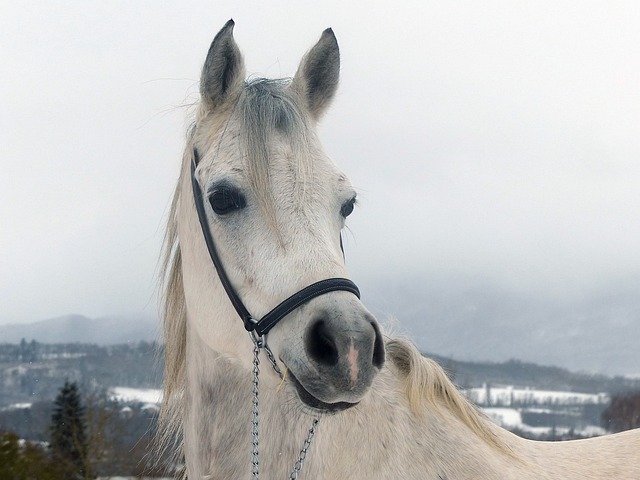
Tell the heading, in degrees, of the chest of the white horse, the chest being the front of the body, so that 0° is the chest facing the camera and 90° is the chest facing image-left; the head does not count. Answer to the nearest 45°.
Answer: approximately 45°

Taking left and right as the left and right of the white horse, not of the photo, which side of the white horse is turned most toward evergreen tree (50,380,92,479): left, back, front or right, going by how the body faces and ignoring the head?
right
